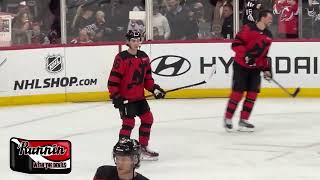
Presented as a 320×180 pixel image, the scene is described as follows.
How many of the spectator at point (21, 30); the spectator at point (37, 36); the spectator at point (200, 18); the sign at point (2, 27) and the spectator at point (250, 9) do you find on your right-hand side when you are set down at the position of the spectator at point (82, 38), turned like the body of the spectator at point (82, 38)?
3

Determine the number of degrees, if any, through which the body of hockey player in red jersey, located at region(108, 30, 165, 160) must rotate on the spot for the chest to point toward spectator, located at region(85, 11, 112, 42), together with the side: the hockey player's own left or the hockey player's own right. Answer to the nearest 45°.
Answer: approximately 135° to the hockey player's own left

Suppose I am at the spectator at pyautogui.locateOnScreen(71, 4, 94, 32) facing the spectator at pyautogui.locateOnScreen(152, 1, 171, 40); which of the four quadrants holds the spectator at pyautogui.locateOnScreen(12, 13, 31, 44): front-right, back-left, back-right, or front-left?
back-right

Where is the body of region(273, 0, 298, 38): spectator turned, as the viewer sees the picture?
toward the camera

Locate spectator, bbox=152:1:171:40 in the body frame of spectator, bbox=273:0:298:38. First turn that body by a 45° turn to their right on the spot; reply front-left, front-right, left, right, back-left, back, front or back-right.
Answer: front-right

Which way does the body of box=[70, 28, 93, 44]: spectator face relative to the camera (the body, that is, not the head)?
toward the camera

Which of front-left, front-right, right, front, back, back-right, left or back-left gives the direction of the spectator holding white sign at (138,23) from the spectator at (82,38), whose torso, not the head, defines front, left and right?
left

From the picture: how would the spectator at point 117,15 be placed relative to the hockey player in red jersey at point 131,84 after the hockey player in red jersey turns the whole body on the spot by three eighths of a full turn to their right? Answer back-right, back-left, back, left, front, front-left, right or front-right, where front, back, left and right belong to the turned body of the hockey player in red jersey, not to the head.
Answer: right

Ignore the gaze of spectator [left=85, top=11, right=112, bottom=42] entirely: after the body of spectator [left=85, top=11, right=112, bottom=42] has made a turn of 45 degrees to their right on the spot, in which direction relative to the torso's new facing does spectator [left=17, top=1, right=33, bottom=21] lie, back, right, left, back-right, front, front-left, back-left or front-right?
front-right

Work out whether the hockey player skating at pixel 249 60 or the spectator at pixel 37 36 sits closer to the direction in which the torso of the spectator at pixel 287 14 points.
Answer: the hockey player skating

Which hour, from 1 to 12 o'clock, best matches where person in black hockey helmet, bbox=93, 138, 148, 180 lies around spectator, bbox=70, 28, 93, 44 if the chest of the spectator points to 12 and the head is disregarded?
The person in black hockey helmet is roughly at 12 o'clock from the spectator.

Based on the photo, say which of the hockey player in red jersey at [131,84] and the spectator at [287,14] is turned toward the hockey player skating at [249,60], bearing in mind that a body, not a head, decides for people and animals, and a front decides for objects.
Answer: the spectator

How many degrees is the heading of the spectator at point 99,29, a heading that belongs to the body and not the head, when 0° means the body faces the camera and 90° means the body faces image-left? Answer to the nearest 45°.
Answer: approximately 0°

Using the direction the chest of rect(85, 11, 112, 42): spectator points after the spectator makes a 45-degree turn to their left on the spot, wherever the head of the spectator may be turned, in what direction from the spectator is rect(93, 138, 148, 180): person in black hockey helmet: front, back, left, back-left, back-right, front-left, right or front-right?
front-right

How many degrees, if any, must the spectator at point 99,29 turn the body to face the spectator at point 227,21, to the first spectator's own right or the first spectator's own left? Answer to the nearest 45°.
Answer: approximately 90° to the first spectator's own left

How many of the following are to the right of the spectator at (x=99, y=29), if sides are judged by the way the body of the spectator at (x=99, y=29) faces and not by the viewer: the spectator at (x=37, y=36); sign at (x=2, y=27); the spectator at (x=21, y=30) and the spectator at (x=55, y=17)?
4

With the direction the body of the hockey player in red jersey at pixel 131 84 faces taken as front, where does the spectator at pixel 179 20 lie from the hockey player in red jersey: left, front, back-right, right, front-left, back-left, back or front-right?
back-left
